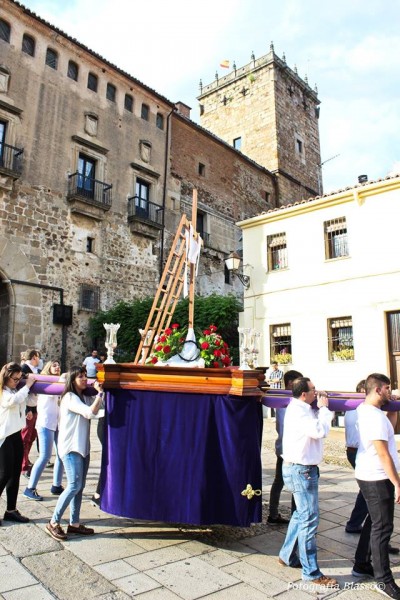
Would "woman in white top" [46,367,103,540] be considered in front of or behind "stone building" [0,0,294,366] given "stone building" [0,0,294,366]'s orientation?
in front

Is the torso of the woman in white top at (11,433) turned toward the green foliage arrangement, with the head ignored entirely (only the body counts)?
no

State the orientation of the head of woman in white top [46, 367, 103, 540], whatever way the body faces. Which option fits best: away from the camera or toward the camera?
toward the camera
